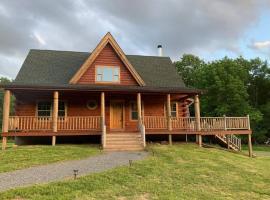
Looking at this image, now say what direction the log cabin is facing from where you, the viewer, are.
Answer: facing the viewer
